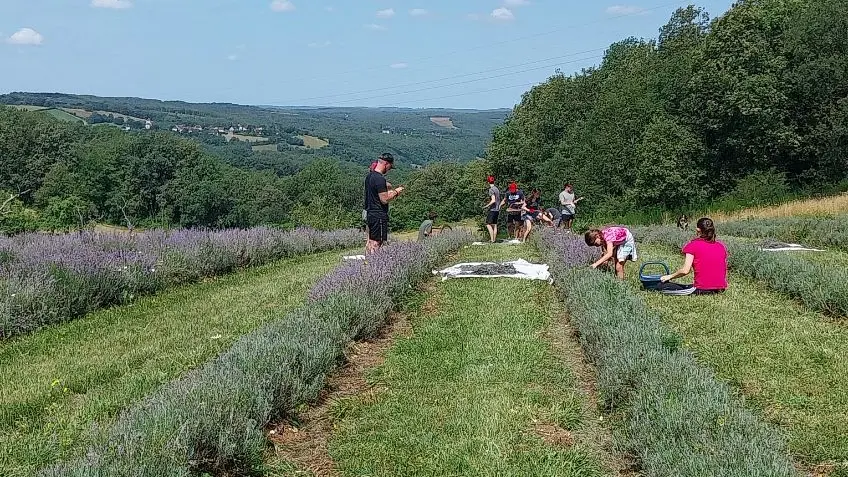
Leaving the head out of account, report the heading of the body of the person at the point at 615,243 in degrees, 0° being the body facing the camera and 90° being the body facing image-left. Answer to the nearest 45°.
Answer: approximately 90°

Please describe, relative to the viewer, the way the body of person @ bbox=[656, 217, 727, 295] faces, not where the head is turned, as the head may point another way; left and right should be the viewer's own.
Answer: facing away from the viewer and to the left of the viewer

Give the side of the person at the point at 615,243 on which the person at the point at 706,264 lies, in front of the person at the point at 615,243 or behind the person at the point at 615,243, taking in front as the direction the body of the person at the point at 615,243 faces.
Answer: behind

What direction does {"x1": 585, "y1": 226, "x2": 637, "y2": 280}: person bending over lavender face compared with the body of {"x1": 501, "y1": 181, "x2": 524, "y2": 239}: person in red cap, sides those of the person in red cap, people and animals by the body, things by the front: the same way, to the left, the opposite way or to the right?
to the right

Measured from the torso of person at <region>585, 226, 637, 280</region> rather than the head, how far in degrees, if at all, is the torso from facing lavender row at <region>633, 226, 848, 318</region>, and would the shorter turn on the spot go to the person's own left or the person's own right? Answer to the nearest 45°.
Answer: approximately 180°

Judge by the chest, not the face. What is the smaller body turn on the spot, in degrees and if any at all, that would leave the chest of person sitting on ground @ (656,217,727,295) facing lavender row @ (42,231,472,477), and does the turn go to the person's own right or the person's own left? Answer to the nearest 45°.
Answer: approximately 90° to the person's own left

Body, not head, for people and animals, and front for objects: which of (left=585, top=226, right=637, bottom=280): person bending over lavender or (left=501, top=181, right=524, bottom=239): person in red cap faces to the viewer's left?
the person bending over lavender

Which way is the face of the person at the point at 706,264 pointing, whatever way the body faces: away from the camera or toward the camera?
away from the camera

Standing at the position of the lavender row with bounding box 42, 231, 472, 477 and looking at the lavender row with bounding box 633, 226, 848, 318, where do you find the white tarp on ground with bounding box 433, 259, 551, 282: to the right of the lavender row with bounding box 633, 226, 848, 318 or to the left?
left

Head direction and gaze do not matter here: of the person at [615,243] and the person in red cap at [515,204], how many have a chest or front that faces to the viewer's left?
1

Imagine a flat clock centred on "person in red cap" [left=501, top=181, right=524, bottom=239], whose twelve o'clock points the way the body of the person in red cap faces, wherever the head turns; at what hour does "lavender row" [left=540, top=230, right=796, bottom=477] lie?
The lavender row is roughly at 12 o'clock from the person in red cap.
